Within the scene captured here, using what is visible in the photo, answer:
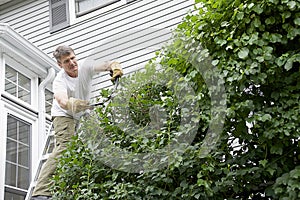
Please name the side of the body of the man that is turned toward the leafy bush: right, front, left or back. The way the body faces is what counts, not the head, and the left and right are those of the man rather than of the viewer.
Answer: front

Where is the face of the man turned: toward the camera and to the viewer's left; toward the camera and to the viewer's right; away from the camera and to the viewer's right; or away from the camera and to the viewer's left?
toward the camera and to the viewer's right

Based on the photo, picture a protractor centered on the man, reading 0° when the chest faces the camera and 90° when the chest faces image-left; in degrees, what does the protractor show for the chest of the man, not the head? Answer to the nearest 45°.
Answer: approximately 315°
